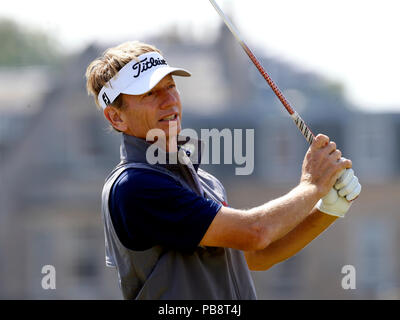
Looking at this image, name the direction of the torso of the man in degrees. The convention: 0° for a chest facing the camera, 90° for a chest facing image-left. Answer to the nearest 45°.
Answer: approximately 315°
